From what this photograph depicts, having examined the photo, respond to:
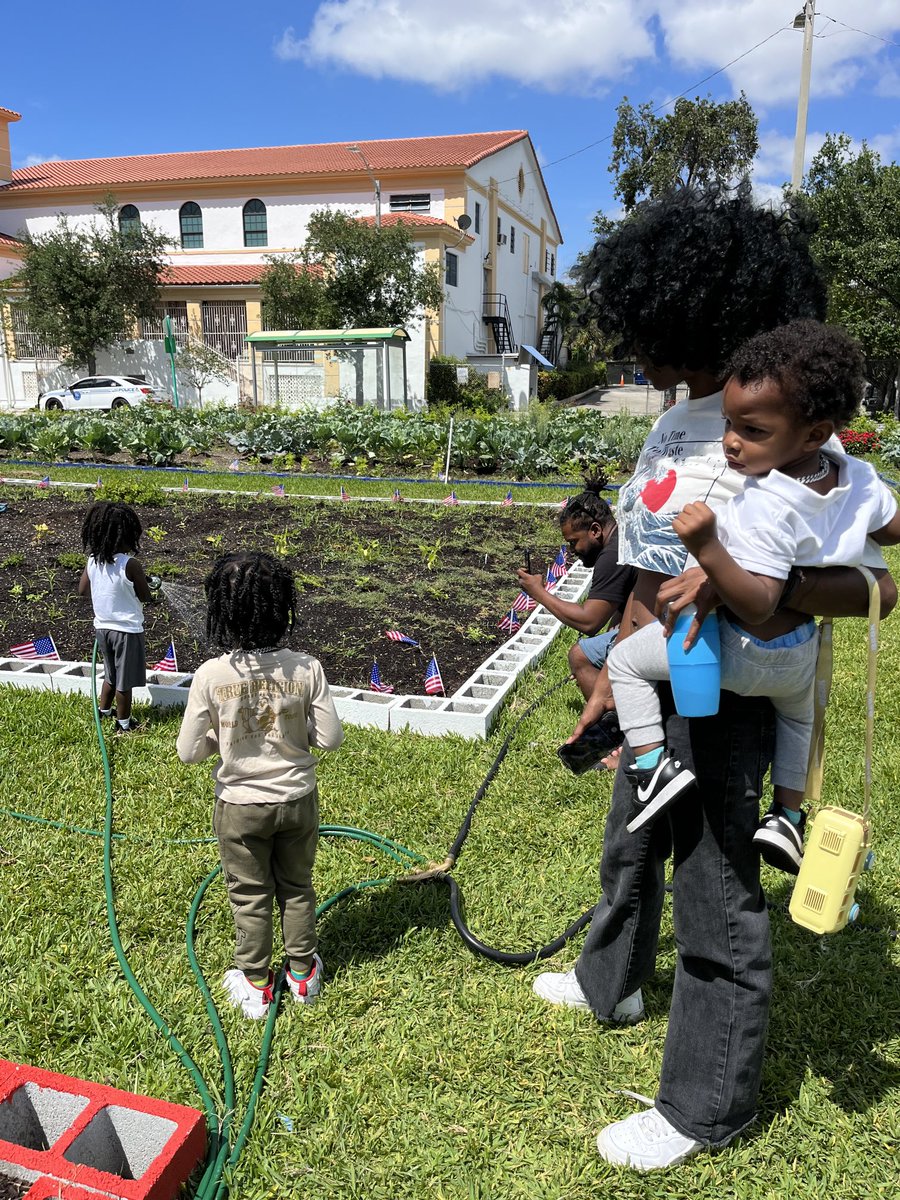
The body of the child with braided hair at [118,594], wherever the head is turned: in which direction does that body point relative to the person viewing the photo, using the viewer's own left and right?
facing away from the viewer and to the right of the viewer

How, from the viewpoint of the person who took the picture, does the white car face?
facing to the left of the viewer

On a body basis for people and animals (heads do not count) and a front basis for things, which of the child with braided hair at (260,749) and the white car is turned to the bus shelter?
the child with braided hair

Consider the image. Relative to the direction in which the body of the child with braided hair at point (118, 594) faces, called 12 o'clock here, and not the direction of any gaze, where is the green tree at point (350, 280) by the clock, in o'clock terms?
The green tree is roughly at 11 o'clock from the child with braided hair.

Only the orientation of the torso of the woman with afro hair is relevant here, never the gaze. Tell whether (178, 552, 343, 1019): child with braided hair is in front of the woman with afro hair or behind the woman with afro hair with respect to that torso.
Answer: in front

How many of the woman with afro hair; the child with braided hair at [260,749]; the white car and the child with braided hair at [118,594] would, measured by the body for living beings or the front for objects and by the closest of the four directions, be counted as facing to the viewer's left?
2

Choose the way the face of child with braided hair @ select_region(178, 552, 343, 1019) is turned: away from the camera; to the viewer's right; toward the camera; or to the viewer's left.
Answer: away from the camera

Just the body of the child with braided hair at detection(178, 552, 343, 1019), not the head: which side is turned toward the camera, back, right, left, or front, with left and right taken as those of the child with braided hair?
back

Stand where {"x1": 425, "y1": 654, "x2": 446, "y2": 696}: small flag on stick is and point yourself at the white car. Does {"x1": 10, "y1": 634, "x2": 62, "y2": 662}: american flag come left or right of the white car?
left

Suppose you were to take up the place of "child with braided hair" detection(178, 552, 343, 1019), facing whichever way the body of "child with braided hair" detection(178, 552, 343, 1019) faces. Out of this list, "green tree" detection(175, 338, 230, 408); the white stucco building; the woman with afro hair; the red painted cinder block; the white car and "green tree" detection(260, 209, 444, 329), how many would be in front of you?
4

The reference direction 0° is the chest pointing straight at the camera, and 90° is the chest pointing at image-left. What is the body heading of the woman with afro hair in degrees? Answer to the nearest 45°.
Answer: approximately 90°

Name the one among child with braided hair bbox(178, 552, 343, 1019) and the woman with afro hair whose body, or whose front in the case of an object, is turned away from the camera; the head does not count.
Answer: the child with braided hair

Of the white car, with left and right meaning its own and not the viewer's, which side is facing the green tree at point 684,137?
back
